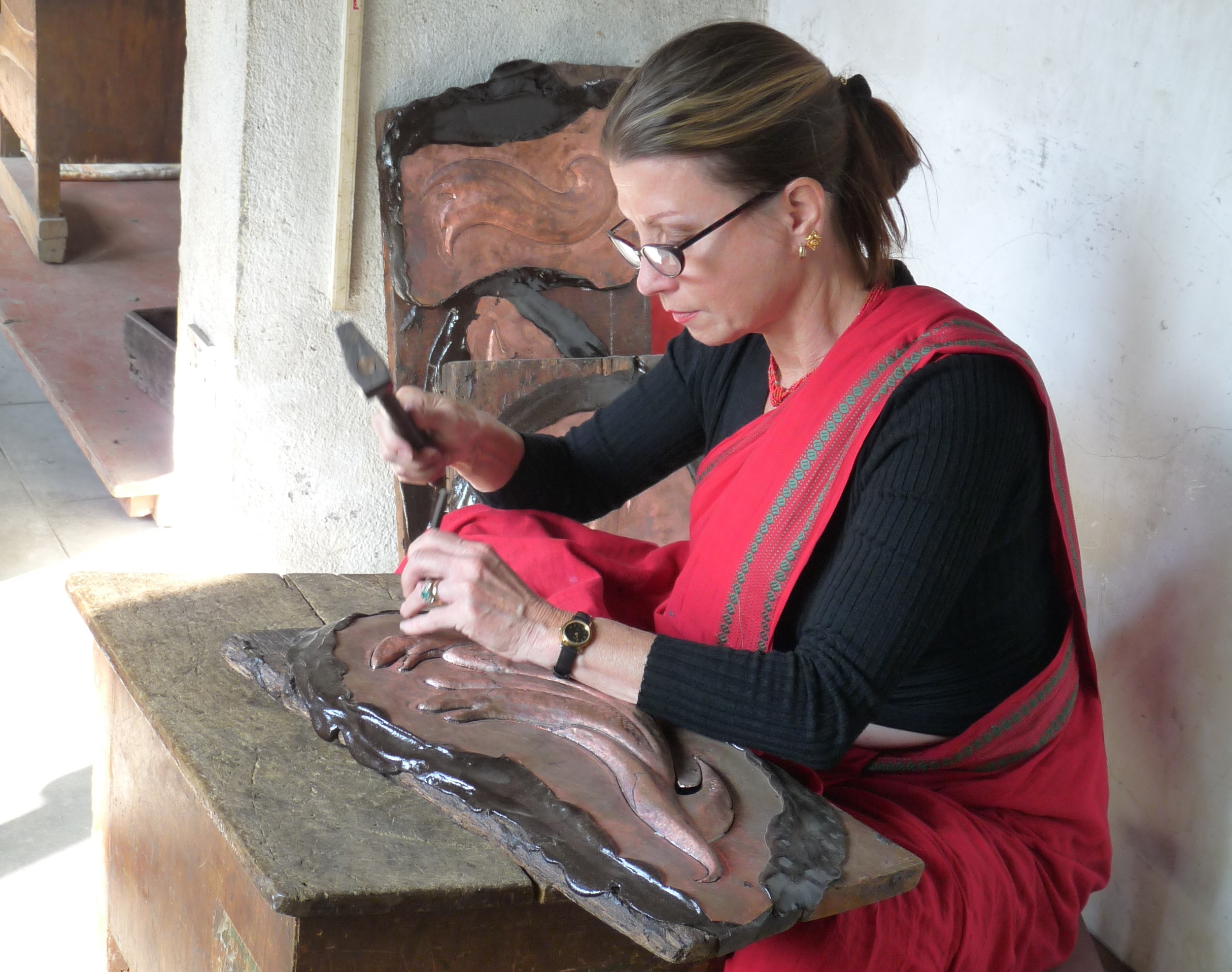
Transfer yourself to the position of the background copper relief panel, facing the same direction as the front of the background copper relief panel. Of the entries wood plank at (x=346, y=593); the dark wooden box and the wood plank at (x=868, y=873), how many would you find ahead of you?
2

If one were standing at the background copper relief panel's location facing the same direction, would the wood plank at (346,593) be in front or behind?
in front

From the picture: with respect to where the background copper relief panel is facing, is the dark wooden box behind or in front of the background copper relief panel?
behind

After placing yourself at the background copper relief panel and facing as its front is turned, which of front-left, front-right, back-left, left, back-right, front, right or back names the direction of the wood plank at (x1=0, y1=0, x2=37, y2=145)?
back-right

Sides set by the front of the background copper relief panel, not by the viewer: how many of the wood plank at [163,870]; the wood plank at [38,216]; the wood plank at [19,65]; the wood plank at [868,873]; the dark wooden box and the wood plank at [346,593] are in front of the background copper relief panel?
3

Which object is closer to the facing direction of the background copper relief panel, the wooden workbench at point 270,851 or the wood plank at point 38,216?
the wooden workbench

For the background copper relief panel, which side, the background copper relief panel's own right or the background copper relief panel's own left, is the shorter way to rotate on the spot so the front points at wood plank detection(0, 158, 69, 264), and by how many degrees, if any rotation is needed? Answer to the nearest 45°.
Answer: approximately 135° to the background copper relief panel's own right

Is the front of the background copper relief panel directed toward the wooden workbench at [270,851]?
yes

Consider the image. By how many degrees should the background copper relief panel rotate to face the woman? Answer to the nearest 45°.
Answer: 0° — it already faces them

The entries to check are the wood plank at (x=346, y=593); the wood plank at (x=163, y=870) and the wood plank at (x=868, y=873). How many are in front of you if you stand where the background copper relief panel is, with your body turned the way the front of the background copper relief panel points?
3

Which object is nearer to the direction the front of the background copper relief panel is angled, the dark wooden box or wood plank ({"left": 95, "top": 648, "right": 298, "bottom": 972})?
the wood plank

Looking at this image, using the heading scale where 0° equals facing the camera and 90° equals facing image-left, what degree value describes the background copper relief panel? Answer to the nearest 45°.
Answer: approximately 0°

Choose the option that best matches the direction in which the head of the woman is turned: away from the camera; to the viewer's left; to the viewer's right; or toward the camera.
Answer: to the viewer's left
